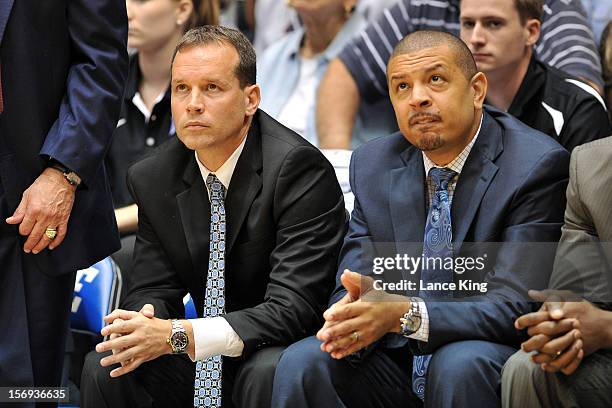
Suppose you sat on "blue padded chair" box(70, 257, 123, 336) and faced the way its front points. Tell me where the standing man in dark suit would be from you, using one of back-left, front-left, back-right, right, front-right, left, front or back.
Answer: front-left

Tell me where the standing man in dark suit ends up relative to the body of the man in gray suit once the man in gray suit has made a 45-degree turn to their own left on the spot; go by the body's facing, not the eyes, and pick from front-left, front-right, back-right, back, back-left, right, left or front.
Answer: right

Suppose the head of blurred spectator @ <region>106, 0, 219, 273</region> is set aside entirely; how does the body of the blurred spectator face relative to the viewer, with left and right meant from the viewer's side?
facing the viewer and to the left of the viewer

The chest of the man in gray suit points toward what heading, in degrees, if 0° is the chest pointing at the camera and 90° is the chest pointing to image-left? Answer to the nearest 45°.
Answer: approximately 45°

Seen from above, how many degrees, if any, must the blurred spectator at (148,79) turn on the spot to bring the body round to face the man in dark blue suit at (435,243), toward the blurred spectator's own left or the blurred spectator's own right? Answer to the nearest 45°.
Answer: approximately 90° to the blurred spectator's own left

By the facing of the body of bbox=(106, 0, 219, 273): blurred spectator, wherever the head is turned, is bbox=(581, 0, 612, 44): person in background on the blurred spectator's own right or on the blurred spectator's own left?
on the blurred spectator's own left

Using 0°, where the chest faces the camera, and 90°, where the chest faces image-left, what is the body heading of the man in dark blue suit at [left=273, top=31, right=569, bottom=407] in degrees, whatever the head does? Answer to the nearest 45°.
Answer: approximately 45°

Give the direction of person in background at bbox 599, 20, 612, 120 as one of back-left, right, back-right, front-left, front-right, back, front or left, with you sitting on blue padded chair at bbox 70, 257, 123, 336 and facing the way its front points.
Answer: back-left

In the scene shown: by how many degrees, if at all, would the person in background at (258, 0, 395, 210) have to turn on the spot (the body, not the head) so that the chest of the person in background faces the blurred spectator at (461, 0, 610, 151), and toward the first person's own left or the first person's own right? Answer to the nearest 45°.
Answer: approximately 90° to the first person's own left

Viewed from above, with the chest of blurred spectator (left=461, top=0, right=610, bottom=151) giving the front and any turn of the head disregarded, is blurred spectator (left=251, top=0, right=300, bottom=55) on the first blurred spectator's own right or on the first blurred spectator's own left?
on the first blurred spectator's own right

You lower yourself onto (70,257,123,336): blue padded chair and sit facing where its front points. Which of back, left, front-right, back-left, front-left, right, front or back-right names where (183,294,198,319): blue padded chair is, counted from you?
left
